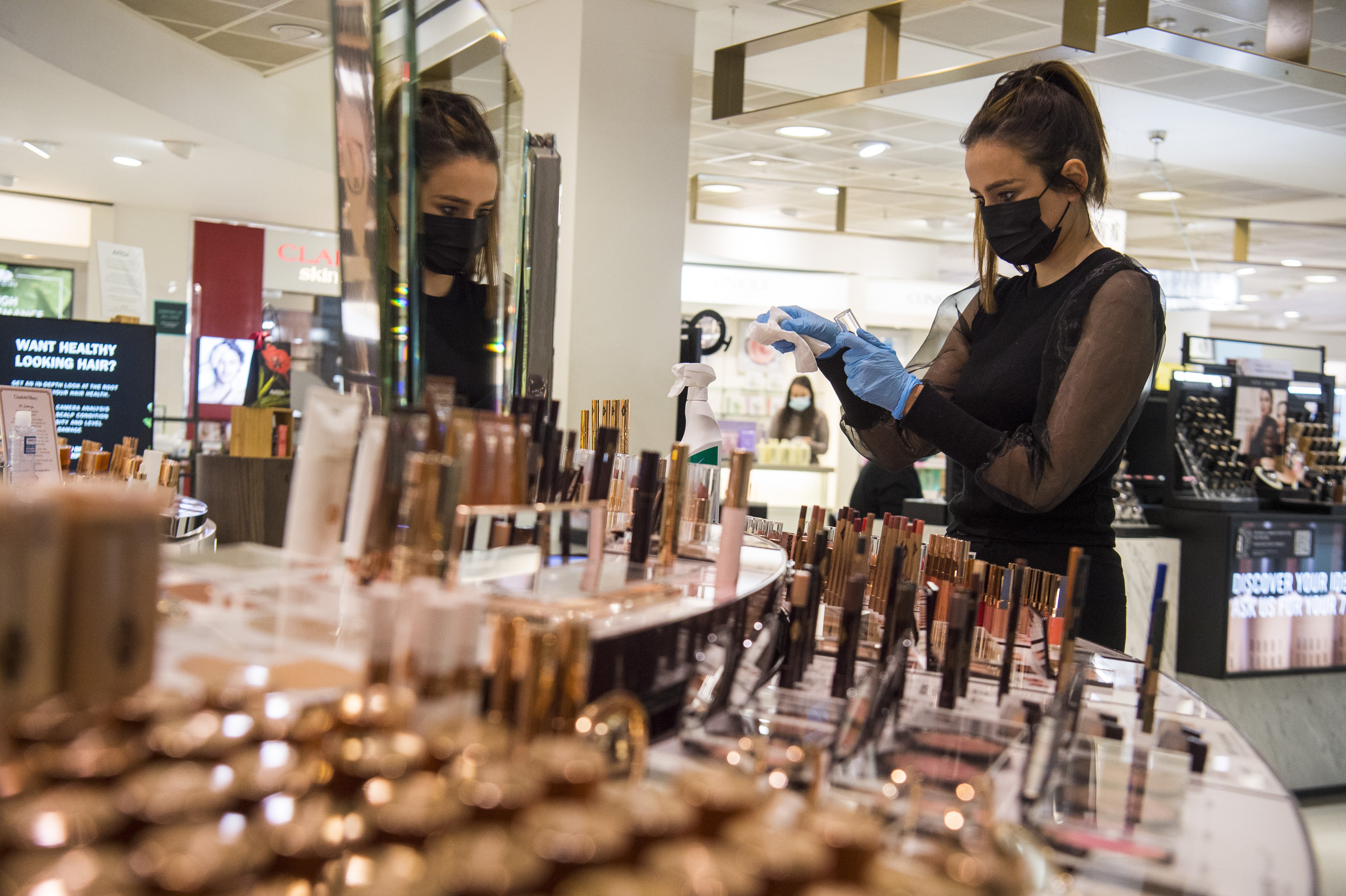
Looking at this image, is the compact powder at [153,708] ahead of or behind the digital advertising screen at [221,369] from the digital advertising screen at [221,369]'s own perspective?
ahead

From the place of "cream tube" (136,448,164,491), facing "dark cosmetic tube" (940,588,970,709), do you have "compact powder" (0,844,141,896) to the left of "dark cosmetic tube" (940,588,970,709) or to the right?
right

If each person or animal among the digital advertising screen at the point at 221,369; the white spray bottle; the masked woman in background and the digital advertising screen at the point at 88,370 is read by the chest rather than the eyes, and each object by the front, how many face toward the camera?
3

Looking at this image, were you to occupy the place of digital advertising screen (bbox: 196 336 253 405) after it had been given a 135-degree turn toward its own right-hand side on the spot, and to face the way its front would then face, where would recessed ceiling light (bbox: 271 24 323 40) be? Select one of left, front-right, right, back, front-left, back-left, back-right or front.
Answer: back-left

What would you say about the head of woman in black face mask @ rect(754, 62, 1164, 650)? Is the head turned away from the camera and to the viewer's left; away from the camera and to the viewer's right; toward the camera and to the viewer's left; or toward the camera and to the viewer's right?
toward the camera and to the viewer's left

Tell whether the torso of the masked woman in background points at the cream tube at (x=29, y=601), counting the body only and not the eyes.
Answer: yes

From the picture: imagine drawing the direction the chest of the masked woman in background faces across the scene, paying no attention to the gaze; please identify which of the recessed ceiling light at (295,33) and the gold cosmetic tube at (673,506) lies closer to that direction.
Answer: the gold cosmetic tube
